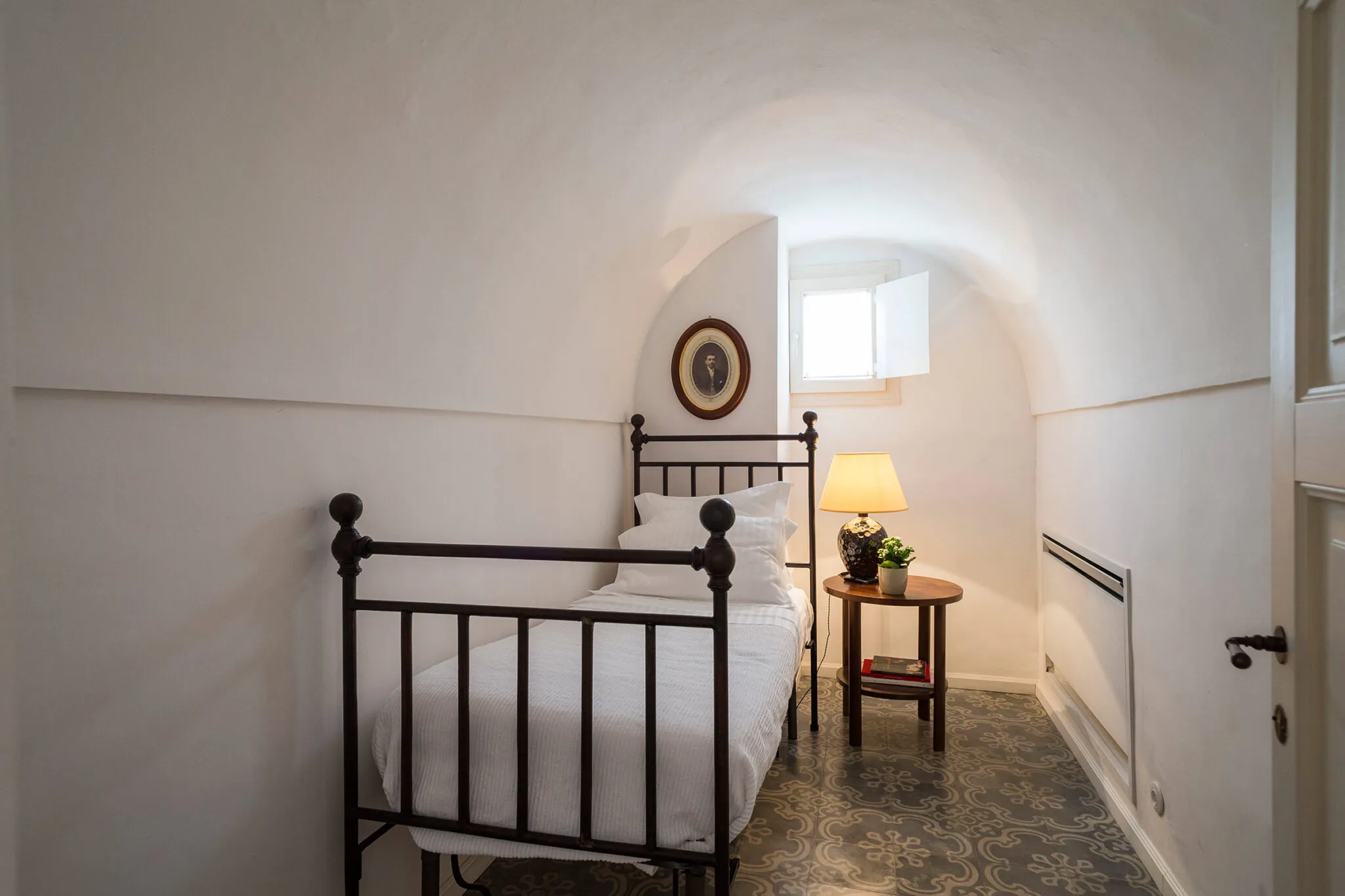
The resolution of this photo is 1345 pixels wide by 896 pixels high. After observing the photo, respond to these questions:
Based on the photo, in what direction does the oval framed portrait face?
toward the camera

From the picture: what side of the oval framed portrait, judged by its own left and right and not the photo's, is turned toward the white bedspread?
front
